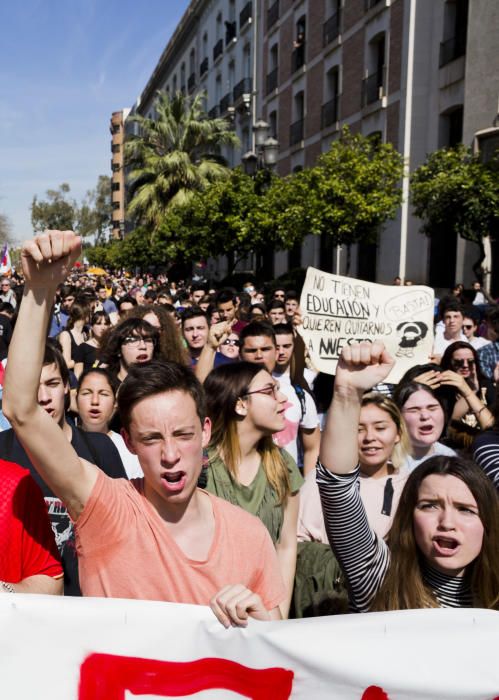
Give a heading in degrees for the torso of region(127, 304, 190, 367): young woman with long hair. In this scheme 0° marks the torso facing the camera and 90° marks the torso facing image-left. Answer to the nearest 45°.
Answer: approximately 0°

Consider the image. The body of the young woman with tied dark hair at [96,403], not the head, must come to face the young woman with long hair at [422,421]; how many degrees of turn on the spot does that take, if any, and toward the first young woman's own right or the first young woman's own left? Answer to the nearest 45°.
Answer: approximately 90° to the first young woman's own left

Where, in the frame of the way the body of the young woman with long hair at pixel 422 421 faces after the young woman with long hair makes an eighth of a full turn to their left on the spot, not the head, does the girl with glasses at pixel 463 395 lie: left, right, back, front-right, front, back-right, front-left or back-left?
back-left

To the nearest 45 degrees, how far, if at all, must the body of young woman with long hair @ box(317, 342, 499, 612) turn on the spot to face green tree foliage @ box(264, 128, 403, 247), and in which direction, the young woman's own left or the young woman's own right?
approximately 180°

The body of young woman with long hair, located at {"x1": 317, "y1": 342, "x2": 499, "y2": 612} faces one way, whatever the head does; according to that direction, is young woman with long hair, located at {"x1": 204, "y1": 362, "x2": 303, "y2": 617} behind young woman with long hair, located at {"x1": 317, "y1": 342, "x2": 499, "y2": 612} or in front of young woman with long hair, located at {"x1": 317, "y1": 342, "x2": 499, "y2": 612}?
behind

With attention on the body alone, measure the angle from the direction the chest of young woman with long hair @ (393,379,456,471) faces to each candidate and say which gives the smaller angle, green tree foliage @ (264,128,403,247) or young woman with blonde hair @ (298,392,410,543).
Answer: the young woman with blonde hair

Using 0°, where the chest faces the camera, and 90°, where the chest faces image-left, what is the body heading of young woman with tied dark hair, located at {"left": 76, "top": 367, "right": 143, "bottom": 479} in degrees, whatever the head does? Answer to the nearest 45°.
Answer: approximately 0°

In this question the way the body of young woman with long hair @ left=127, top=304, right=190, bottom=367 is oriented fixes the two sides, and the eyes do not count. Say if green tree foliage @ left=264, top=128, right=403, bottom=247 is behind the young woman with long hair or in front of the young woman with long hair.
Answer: behind
